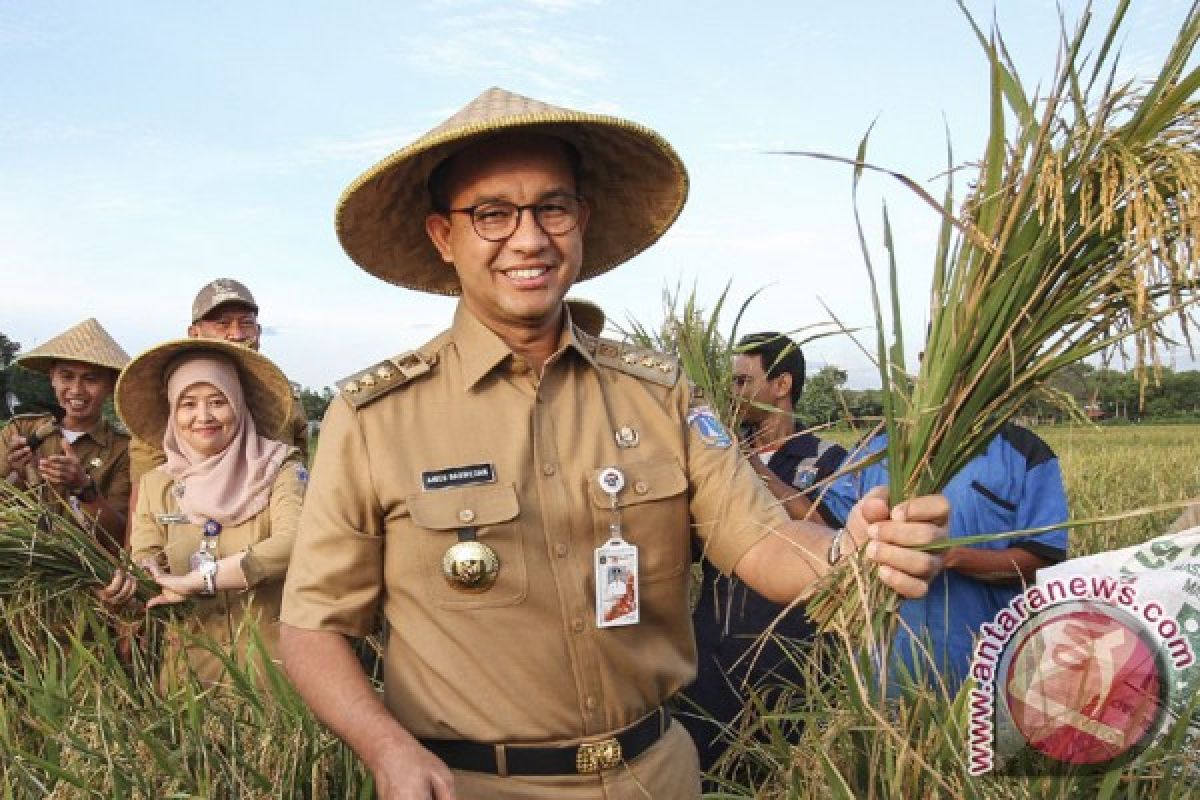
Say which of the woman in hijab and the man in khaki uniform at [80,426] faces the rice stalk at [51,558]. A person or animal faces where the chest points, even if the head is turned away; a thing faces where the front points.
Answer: the man in khaki uniform

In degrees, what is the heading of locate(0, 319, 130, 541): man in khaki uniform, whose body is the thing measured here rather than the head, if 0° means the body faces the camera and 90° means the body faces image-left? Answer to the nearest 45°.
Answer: approximately 0°

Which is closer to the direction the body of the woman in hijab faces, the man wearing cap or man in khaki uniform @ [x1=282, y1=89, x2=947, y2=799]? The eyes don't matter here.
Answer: the man in khaki uniform

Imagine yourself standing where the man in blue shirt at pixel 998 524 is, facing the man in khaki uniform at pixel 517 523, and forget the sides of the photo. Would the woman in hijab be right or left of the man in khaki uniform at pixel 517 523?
right

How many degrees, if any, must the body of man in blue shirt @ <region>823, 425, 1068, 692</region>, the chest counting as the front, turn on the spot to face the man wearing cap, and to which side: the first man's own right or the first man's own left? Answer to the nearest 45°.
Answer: approximately 45° to the first man's own right

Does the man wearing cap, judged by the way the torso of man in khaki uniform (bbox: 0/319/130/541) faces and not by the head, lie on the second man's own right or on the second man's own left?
on the second man's own left
